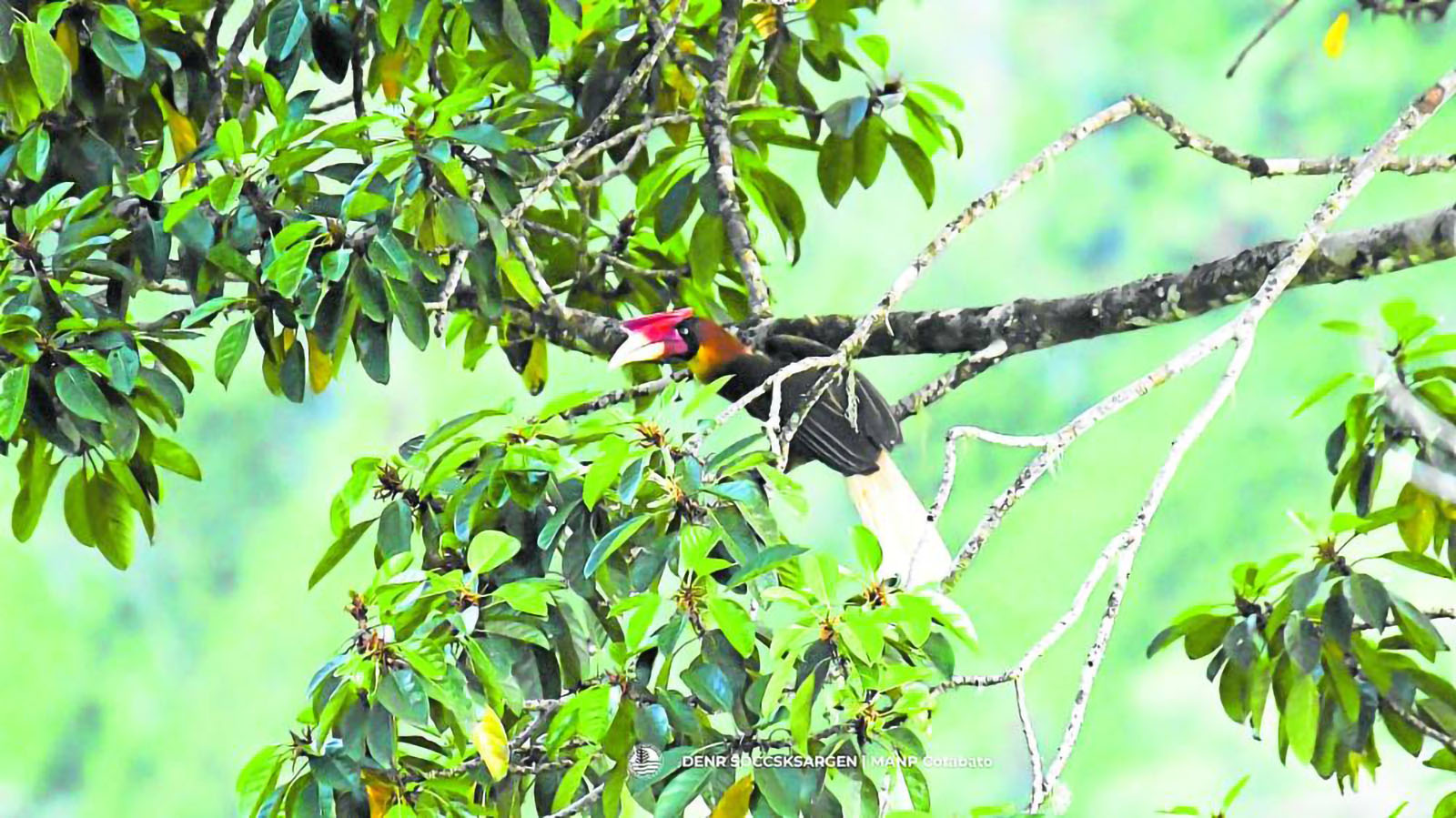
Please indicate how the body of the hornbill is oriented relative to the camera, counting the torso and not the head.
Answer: to the viewer's left
